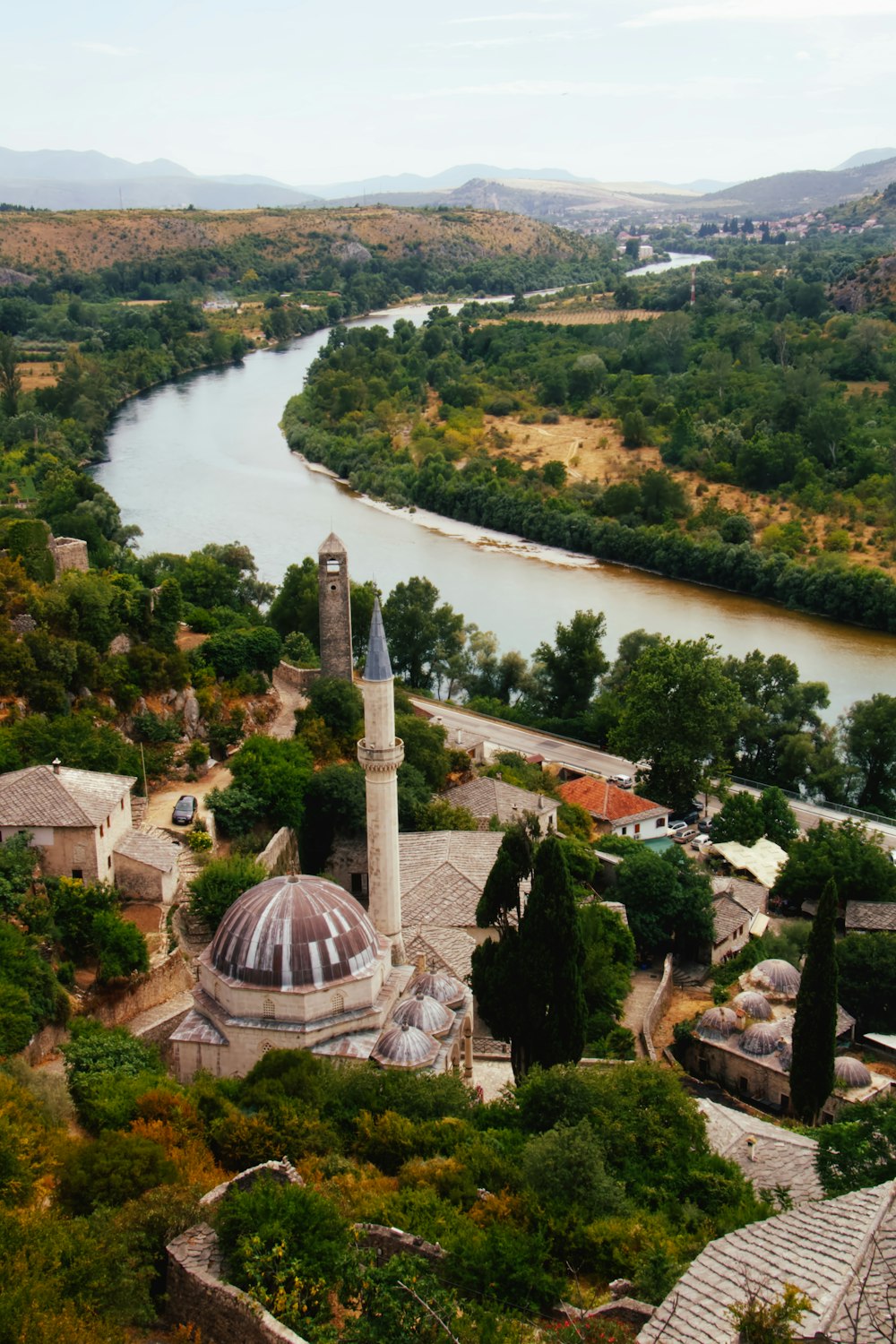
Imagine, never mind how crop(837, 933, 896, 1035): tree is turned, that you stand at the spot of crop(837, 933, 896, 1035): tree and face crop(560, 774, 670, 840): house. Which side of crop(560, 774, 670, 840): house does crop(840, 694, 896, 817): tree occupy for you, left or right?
right

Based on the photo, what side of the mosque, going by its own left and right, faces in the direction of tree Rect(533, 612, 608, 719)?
left

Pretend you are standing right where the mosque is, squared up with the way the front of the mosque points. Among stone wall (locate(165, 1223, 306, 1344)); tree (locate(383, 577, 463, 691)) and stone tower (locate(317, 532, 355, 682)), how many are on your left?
2

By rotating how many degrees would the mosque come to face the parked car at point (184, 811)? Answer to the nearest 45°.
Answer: approximately 90° to its left

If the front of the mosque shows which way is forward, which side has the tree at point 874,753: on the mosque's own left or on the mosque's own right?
on the mosque's own left

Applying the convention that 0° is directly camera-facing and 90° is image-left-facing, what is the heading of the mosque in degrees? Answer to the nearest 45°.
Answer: approximately 270°

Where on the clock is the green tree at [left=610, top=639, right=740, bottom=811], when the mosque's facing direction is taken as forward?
The green tree is roughly at 10 o'clock from the mosque.

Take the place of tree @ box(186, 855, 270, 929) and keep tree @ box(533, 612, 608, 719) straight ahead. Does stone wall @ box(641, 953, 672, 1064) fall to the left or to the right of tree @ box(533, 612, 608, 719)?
right

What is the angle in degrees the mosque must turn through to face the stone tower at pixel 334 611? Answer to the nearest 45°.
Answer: approximately 90° to its left

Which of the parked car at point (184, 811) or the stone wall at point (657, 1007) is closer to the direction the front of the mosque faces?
the stone wall
